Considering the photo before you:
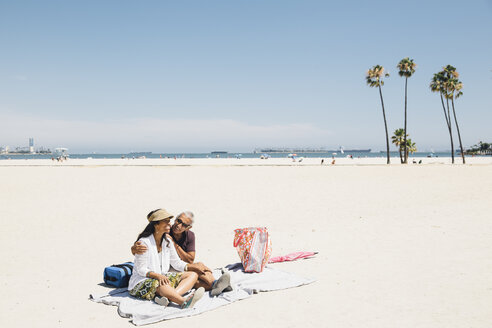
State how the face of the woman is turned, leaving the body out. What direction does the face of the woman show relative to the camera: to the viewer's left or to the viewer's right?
to the viewer's right

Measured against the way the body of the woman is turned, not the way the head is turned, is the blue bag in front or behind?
behind

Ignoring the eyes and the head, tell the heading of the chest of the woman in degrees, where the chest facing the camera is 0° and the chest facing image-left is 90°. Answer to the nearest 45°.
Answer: approximately 315°
